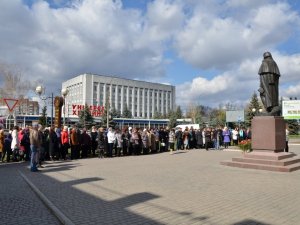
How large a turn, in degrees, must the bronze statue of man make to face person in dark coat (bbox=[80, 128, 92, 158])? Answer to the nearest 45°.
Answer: approximately 45° to its left

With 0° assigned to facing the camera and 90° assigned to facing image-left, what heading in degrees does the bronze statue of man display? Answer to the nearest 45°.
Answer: approximately 135°

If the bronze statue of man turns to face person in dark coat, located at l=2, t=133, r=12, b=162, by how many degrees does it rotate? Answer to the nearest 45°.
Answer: approximately 45° to its left

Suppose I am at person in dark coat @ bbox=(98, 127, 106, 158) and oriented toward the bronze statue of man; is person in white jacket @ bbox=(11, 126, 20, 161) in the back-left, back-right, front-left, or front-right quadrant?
back-right

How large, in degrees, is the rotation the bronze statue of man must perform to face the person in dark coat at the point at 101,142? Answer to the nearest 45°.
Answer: approximately 45° to its left
